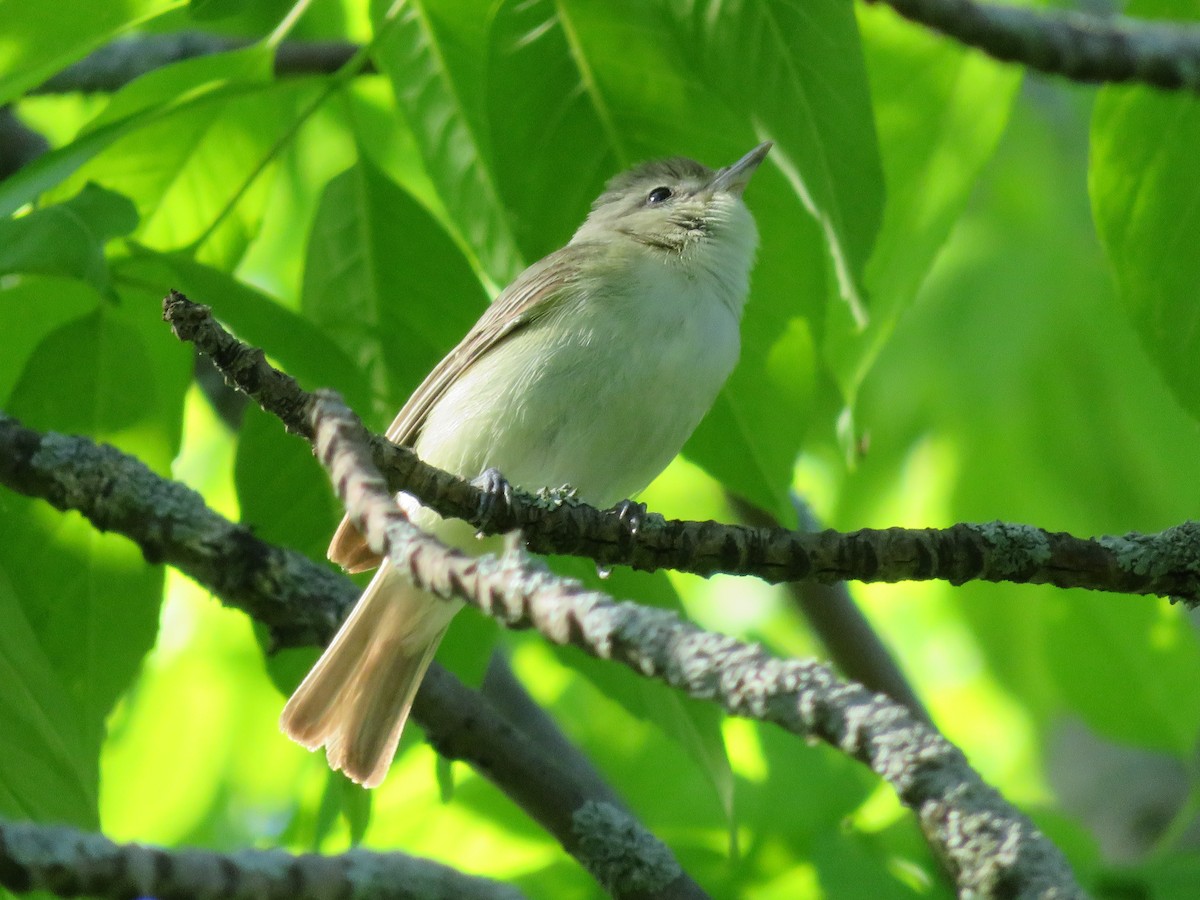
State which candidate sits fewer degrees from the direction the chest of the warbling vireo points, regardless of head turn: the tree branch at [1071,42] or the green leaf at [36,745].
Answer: the tree branch

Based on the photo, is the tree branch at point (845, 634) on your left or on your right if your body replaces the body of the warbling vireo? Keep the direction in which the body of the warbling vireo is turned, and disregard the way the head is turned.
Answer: on your left

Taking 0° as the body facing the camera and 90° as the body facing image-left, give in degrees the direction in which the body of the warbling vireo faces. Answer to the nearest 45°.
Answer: approximately 315°

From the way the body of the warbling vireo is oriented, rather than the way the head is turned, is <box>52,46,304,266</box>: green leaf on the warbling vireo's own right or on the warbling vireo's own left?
on the warbling vireo's own right

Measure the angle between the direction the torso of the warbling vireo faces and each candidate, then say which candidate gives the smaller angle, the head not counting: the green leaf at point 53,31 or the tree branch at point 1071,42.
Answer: the tree branch
